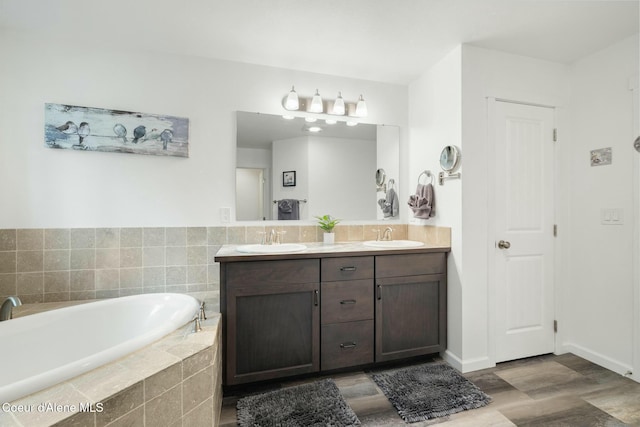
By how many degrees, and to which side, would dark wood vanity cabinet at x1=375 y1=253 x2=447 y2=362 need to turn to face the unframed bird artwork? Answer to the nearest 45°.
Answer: approximately 135° to its right

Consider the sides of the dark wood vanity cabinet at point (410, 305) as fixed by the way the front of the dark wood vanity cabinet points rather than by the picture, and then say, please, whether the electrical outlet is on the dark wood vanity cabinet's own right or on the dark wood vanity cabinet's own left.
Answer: on the dark wood vanity cabinet's own right

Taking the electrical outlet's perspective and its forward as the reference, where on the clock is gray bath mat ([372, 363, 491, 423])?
The gray bath mat is roughly at 10 o'clock from the electrical outlet.

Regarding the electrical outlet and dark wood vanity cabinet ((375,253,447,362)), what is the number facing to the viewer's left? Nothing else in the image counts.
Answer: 0

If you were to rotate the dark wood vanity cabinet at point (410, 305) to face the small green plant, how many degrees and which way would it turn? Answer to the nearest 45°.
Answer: approximately 135° to its right

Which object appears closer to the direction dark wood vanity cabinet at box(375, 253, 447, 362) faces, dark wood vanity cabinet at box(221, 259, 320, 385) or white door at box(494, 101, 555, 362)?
the white door

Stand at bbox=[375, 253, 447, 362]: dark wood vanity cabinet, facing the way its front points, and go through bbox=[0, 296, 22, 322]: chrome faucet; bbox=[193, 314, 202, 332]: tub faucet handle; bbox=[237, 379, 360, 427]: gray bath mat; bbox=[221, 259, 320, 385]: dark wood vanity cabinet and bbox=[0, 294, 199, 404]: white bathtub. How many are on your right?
5

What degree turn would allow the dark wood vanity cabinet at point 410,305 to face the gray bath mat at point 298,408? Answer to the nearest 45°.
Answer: approximately 90° to its right

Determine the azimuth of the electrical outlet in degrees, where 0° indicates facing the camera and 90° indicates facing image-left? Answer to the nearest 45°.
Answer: approximately 0°

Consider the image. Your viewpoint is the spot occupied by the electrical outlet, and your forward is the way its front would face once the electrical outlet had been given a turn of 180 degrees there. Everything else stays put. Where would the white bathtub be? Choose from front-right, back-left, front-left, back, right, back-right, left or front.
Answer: back-left

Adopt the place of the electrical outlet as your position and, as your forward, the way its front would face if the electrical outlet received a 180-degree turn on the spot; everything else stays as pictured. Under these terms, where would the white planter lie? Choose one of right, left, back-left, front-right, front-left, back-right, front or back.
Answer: right

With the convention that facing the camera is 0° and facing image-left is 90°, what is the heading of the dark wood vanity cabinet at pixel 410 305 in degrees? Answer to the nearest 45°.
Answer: approximately 315°

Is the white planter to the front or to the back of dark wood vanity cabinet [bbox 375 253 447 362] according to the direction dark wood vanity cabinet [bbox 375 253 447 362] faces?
to the back

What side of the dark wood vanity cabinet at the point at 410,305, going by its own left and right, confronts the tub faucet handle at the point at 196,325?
right

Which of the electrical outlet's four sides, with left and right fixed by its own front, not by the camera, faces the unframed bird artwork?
right

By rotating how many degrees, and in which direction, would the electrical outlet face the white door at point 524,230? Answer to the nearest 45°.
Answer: approximately 90° to its left

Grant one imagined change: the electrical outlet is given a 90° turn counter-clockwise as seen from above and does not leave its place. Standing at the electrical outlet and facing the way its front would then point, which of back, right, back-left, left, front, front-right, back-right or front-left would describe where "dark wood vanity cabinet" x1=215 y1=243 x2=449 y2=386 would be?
front-right
